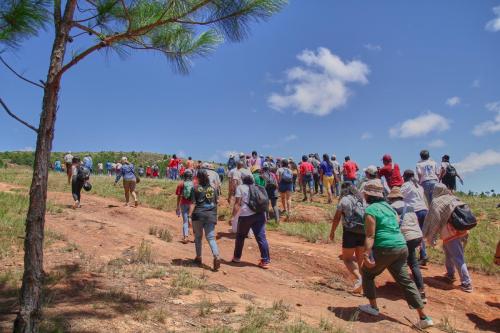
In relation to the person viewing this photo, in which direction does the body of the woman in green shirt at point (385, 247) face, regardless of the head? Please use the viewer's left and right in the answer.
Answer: facing away from the viewer and to the left of the viewer

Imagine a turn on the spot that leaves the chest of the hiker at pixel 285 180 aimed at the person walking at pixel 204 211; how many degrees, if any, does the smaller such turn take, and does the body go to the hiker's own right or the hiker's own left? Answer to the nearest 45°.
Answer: approximately 180°

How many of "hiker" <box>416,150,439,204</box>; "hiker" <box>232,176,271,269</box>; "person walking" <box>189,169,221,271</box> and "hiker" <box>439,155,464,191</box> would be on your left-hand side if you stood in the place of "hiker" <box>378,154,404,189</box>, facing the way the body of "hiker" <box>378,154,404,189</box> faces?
2

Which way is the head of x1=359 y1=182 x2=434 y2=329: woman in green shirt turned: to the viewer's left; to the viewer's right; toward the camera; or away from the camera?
away from the camera

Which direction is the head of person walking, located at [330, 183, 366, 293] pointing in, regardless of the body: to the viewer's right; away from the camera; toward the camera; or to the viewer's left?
away from the camera

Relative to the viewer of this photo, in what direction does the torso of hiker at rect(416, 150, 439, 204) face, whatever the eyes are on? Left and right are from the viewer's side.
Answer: facing away from the viewer

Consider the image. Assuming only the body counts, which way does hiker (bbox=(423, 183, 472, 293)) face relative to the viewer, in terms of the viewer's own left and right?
facing away from the viewer and to the left of the viewer

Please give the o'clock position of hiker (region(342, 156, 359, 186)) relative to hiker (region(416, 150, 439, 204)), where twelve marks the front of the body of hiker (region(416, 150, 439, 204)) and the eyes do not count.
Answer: hiker (region(342, 156, 359, 186)) is roughly at 11 o'clock from hiker (region(416, 150, 439, 204)).

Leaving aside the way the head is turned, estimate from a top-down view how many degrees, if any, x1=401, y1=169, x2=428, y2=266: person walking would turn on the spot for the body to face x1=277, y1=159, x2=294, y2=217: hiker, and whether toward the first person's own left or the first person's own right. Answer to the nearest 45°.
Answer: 0° — they already face them

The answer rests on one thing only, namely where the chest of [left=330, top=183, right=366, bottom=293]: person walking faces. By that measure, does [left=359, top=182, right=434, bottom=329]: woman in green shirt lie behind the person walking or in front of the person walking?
behind

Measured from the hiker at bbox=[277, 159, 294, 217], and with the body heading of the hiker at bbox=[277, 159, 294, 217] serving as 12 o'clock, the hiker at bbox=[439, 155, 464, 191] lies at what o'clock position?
the hiker at bbox=[439, 155, 464, 191] is roughly at 3 o'clock from the hiker at bbox=[277, 159, 294, 217].

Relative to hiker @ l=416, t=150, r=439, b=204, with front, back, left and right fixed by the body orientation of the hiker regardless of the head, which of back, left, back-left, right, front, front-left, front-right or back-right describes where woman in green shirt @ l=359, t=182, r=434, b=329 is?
back

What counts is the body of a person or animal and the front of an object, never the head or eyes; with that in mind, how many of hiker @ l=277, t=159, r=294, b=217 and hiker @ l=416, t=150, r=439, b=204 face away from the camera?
2

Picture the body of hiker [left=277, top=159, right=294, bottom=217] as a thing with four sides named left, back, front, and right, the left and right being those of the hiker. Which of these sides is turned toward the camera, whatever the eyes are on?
back

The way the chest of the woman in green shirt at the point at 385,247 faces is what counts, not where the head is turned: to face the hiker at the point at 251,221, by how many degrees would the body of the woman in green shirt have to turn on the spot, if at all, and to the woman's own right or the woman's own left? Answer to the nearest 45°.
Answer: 0° — they already face them

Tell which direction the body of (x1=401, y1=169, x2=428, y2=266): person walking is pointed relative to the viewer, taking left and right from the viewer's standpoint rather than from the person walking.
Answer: facing away from the viewer and to the left of the viewer

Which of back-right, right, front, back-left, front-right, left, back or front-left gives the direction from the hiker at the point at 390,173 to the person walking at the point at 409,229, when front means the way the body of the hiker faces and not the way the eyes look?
back-left
